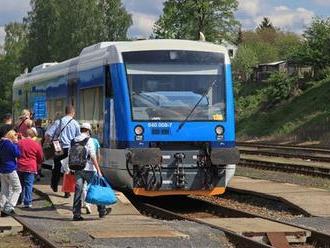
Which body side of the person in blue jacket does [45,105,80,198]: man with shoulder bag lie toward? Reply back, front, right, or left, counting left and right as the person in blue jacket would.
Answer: front

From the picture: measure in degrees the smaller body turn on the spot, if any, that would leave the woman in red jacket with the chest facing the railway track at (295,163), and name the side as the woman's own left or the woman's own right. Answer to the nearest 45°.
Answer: approximately 45° to the woman's own right

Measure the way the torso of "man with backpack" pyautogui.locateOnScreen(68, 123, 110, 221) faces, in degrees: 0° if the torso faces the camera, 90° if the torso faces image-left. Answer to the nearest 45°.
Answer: approximately 225°

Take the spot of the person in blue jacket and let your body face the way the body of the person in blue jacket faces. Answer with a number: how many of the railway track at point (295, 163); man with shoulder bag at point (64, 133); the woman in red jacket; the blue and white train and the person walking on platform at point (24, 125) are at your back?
0

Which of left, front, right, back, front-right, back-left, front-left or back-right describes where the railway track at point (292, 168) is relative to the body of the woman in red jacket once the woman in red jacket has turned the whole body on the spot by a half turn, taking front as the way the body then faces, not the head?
back-left

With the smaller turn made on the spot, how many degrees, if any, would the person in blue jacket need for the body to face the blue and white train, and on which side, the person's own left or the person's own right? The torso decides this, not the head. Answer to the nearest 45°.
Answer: approximately 45° to the person's own right

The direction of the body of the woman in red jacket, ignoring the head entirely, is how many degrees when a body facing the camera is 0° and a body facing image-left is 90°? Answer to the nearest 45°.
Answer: approximately 180°

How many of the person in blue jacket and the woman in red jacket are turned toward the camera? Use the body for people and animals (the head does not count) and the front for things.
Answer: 0

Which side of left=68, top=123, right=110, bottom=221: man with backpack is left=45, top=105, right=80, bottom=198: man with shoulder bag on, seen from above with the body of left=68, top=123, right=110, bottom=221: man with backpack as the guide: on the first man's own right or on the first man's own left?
on the first man's own left

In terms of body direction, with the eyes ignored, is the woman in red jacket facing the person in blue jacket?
no

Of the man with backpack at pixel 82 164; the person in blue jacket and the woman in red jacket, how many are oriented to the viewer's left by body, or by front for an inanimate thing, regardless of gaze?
0

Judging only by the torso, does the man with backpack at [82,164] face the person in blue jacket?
no
